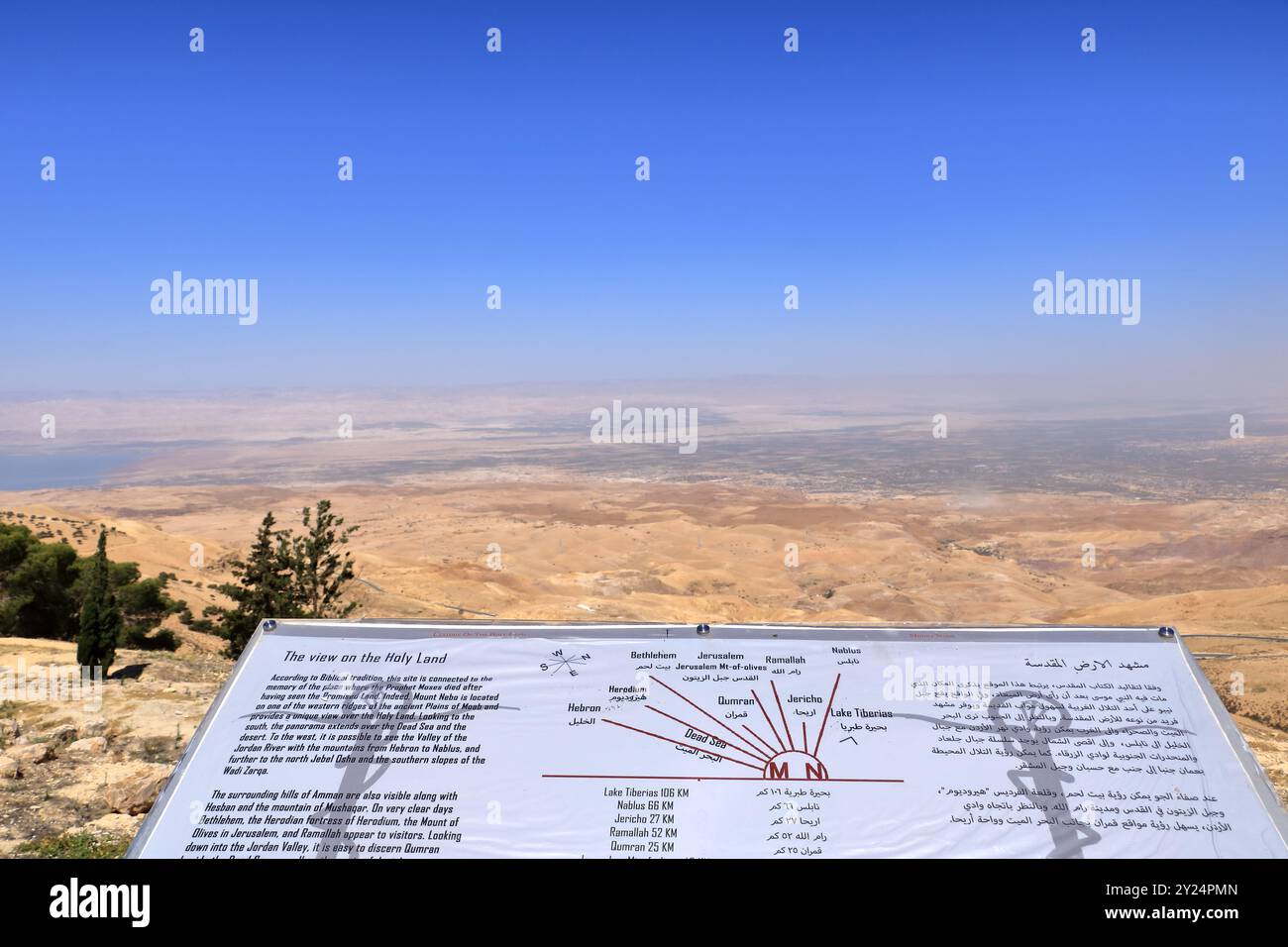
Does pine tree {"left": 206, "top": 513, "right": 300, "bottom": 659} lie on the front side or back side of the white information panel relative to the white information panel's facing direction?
on the back side

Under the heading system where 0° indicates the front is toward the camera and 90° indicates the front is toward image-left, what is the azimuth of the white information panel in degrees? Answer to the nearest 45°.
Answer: approximately 0°

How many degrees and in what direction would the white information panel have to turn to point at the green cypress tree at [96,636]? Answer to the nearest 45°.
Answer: approximately 135° to its right
